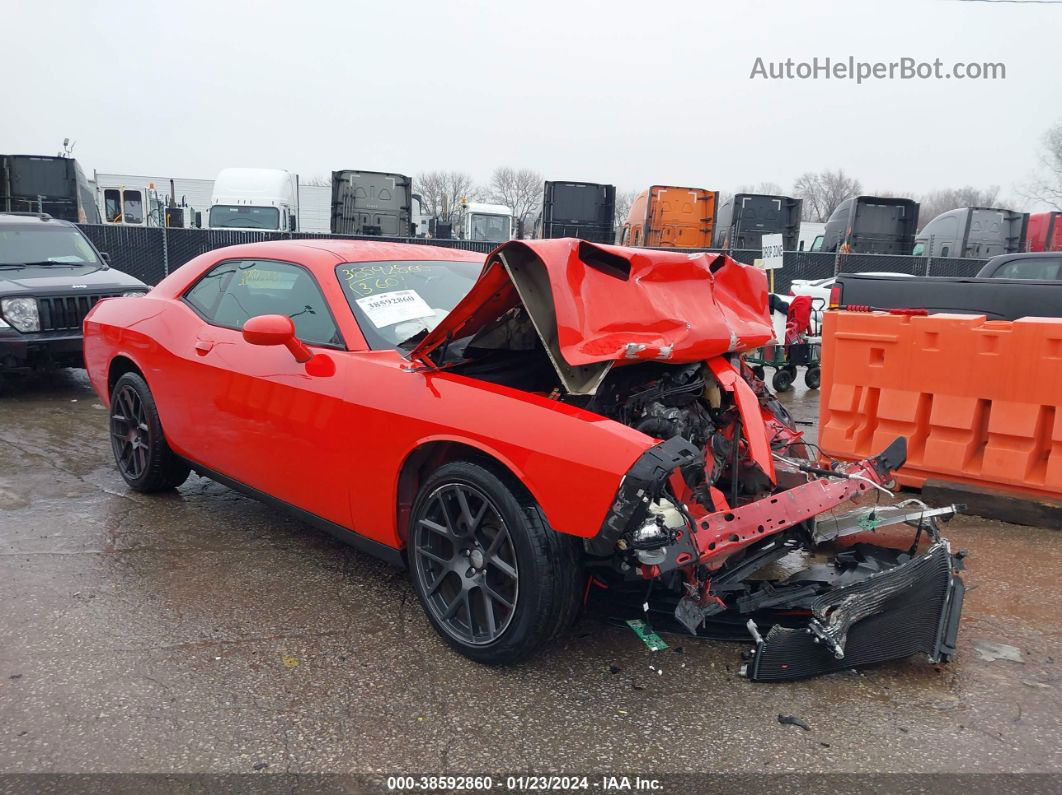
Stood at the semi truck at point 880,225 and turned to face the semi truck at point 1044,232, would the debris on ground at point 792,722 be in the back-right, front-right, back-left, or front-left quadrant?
back-right

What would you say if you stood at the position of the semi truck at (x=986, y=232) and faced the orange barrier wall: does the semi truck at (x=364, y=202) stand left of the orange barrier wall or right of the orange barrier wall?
right

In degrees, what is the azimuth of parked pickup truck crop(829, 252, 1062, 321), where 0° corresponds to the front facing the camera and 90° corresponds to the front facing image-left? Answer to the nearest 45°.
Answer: approximately 270°

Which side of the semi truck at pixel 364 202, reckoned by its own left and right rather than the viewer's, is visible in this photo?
back

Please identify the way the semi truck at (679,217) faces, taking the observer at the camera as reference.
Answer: facing away from the viewer and to the left of the viewer

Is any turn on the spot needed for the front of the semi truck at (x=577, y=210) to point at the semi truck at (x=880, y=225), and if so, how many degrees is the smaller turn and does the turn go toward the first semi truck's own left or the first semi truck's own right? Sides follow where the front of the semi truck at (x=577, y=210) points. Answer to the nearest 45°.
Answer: approximately 90° to the first semi truck's own right

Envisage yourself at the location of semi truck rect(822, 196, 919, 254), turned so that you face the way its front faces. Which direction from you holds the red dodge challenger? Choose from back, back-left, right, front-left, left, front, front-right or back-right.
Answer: back-left

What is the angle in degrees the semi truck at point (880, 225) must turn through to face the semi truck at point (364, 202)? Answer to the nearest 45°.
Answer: approximately 90° to its left

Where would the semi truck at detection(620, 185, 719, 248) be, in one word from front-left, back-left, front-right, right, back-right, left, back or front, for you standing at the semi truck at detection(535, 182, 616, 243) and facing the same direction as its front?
right

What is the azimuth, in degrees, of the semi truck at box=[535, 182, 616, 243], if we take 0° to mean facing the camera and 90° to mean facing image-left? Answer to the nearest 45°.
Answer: approximately 180°

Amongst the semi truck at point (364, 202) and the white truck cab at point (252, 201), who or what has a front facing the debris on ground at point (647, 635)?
the white truck cab

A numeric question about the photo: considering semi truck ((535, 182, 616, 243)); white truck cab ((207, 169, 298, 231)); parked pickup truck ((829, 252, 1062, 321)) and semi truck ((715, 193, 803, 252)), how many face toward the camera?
1

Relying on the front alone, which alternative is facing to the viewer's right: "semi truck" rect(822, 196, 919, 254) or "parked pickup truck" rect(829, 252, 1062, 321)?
the parked pickup truck

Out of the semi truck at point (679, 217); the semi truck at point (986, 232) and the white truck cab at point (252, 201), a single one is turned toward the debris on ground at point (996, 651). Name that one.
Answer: the white truck cab

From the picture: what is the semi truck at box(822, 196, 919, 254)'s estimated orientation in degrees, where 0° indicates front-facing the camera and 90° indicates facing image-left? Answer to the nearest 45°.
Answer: approximately 135°

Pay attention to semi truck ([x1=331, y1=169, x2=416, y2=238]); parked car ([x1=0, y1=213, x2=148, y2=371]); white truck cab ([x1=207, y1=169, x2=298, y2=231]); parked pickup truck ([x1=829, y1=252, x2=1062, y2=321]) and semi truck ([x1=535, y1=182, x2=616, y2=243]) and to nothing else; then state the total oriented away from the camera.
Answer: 2

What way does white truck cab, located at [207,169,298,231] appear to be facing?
toward the camera

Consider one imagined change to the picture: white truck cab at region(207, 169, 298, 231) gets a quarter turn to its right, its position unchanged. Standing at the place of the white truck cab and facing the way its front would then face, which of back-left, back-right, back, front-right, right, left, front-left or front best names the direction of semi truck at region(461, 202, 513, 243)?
back

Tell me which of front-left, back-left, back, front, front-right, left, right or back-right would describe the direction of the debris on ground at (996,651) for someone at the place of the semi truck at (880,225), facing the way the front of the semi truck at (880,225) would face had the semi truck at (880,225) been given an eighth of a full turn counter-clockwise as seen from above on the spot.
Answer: left

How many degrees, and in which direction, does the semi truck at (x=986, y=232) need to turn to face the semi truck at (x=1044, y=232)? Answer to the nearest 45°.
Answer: approximately 90° to its right

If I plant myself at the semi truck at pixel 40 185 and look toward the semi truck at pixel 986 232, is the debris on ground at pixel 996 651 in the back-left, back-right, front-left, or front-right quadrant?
front-right

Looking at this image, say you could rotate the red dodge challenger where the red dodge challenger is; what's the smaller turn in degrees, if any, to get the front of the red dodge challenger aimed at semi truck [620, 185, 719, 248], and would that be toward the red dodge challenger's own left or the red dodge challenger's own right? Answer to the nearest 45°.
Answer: approximately 135° to the red dodge challenger's own left

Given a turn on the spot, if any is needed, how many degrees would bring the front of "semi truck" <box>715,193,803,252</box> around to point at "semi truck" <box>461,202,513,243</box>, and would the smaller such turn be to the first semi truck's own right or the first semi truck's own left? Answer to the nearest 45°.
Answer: approximately 45° to the first semi truck's own left
